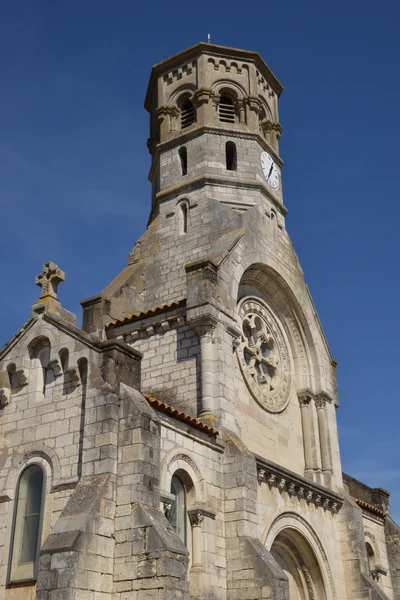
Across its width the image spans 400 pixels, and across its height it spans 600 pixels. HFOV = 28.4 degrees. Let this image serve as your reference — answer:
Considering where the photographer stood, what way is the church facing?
facing the viewer and to the right of the viewer
